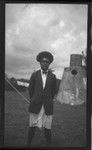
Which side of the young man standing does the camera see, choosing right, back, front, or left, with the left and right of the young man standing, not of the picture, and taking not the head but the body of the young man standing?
front

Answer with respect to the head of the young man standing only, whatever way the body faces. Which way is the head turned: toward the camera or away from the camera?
toward the camera
